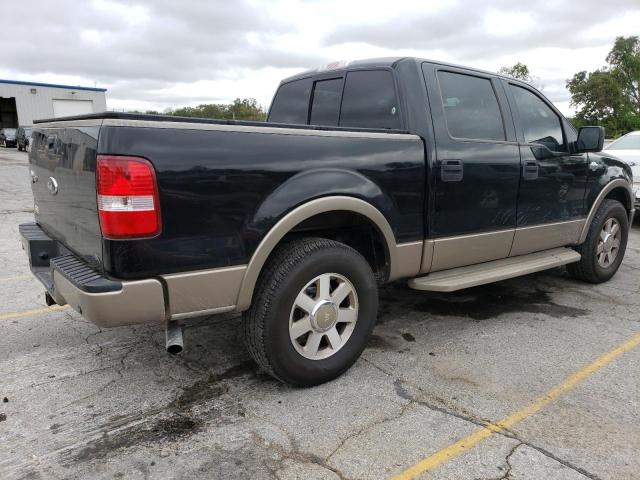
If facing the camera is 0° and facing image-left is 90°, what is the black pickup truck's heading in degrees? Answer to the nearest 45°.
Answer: approximately 225°

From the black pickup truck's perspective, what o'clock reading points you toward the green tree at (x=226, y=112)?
The green tree is roughly at 10 o'clock from the black pickup truck.

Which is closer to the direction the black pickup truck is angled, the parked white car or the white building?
the parked white car

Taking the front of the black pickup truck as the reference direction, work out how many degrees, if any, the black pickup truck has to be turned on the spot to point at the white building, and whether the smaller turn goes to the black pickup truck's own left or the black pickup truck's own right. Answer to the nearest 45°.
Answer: approximately 90° to the black pickup truck's own left

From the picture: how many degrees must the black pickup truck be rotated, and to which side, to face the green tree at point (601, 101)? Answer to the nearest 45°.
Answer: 0° — it already faces it

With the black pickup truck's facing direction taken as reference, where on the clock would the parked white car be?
The parked white car is roughly at 12 o'clock from the black pickup truck.

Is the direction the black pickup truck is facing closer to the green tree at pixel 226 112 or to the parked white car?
the parked white car
